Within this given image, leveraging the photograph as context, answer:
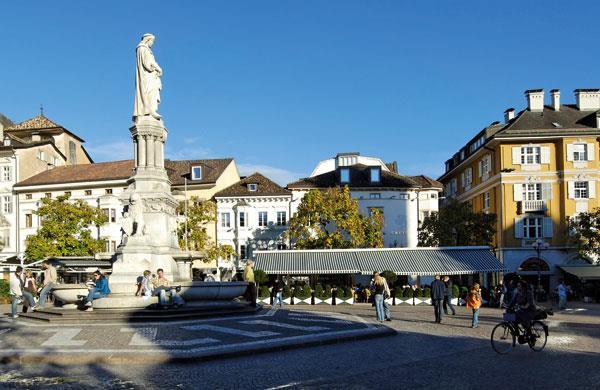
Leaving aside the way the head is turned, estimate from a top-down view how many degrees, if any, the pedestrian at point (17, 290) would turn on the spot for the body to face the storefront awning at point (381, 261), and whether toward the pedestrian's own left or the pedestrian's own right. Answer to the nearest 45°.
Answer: approximately 45° to the pedestrian's own left

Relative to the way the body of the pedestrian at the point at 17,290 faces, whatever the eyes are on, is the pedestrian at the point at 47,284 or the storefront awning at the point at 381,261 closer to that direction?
the pedestrian

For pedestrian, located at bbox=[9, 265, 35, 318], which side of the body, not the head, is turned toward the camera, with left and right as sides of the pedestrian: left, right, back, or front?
right
